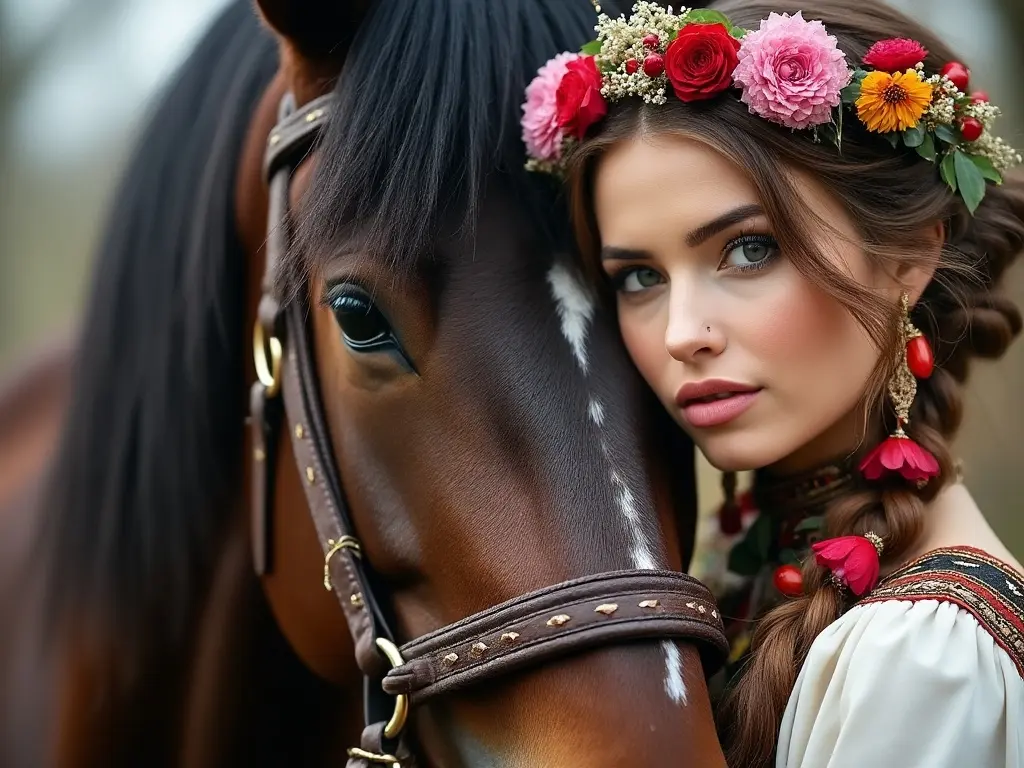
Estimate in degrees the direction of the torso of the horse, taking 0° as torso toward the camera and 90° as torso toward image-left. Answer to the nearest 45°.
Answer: approximately 315°

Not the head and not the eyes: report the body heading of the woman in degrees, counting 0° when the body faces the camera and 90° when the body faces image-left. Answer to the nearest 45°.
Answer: approximately 45°
